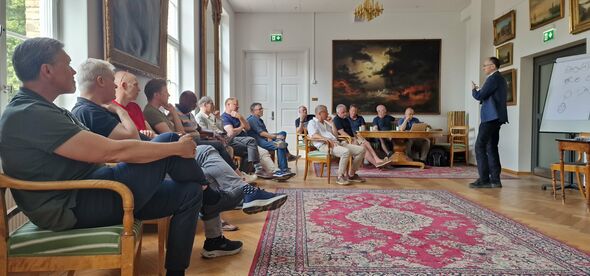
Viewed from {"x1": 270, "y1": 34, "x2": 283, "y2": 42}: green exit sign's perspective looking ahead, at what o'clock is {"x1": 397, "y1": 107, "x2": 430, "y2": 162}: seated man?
The seated man is roughly at 10 o'clock from the green exit sign.

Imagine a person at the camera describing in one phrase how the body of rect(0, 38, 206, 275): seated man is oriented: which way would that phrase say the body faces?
to the viewer's right

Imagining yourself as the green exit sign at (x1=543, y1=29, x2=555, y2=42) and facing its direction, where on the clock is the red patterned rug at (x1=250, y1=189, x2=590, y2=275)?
The red patterned rug is roughly at 11 o'clock from the green exit sign.

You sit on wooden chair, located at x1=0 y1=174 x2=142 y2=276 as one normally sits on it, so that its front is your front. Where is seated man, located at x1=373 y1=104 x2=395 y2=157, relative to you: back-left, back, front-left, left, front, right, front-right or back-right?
front-left

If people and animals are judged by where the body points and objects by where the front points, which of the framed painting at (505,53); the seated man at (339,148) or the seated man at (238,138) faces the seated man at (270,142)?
the framed painting

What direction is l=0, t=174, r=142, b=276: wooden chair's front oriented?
to the viewer's right

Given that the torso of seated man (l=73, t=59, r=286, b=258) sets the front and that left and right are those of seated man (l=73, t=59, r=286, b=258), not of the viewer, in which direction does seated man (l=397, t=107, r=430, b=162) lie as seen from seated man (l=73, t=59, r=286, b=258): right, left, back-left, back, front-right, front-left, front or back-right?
front-left

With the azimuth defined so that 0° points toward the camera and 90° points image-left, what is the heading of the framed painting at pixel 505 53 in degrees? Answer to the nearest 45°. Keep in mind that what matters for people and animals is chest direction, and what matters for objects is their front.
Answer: approximately 45°
